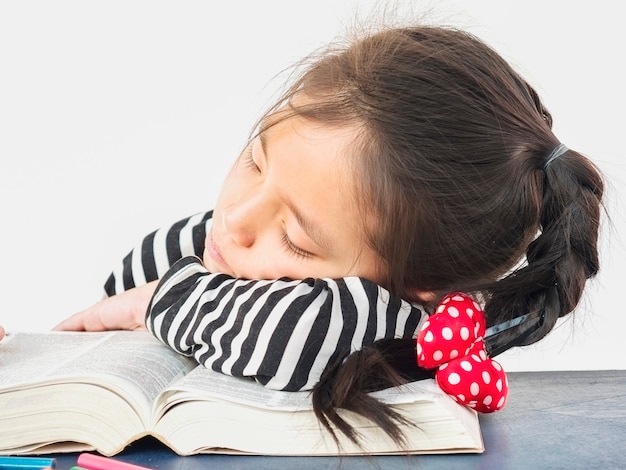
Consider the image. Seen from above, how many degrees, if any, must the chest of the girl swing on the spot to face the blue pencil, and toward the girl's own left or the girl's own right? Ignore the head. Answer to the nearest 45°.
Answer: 0° — they already face it

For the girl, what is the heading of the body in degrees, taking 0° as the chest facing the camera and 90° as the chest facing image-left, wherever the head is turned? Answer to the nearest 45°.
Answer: approximately 45°

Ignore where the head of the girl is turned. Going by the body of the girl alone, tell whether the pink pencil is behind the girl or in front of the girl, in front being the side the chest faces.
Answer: in front
